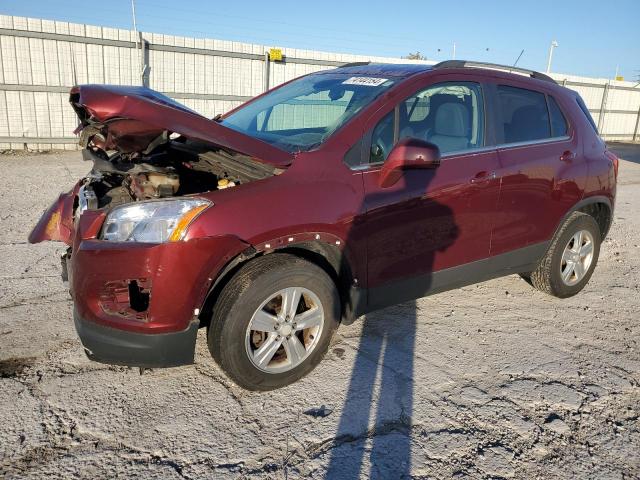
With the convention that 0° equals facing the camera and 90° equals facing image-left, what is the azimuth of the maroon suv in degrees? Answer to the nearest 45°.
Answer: approximately 45°

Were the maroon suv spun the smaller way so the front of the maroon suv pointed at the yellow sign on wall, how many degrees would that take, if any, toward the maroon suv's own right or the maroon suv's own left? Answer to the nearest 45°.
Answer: approximately 135° to the maroon suv's own right
